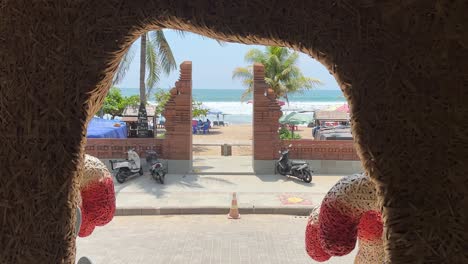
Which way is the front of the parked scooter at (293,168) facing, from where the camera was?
facing away from the viewer and to the left of the viewer

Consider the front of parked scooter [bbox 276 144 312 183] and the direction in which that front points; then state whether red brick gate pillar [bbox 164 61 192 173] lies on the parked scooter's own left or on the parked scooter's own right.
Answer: on the parked scooter's own left

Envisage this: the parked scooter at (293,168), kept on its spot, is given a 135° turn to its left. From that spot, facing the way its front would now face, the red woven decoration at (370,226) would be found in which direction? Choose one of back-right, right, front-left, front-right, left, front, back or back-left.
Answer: front

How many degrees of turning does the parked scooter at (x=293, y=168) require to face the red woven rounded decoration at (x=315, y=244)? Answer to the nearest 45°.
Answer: approximately 135° to its left

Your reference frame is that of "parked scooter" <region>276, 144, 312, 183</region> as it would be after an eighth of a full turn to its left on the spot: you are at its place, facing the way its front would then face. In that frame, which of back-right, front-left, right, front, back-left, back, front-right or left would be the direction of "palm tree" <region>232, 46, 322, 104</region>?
right

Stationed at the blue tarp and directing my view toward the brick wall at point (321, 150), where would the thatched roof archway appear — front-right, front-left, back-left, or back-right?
front-right
